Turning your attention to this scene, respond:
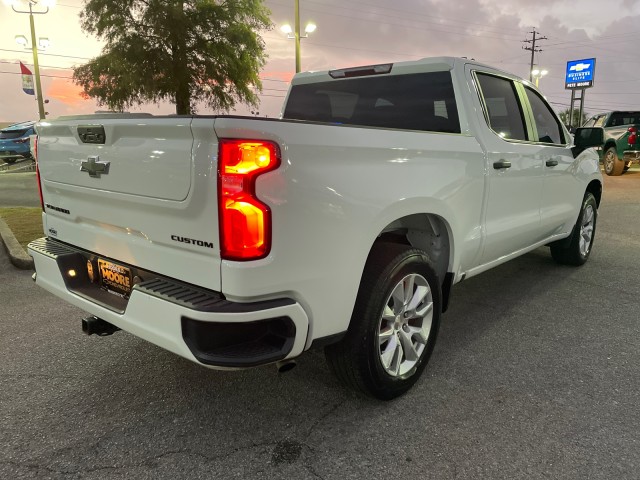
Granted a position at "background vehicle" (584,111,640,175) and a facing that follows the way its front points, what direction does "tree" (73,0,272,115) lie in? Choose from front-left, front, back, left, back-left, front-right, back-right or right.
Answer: front-left

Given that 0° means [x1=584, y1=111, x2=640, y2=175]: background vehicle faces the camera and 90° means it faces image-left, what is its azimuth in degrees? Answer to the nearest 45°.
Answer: approximately 135°

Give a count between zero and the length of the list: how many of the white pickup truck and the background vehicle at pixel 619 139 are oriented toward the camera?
0

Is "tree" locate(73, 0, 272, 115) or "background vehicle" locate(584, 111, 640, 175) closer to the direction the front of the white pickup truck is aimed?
the background vehicle

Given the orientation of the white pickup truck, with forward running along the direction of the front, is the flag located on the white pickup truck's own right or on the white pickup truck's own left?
on the white pickup truck's own left

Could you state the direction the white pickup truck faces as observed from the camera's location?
facing away from the viewer and to the right of the viewer

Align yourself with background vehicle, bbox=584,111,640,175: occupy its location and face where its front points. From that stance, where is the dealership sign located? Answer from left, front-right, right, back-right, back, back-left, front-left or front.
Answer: front-right

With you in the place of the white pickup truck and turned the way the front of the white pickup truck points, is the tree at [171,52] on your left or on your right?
on your left

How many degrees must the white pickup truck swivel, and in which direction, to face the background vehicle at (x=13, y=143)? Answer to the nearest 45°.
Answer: approximately 90° to its left

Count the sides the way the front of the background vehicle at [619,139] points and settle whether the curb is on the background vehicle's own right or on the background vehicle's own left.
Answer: on the background vehicle's own left
